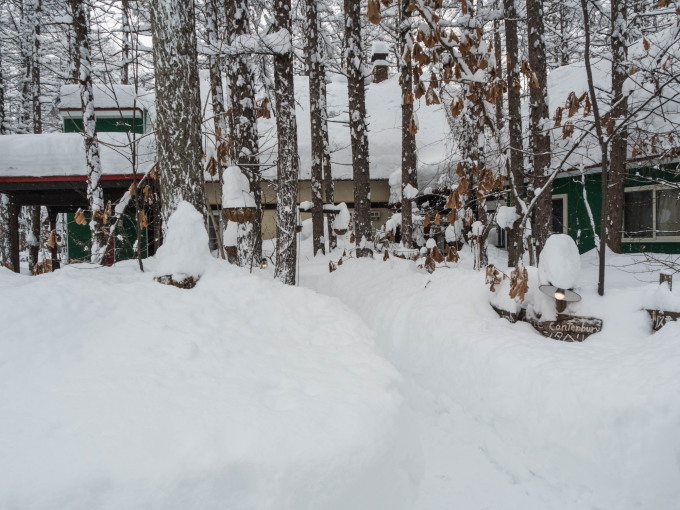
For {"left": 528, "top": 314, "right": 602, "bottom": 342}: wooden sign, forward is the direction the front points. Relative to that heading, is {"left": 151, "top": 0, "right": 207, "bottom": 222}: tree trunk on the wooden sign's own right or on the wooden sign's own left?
on the wooden sign's own right

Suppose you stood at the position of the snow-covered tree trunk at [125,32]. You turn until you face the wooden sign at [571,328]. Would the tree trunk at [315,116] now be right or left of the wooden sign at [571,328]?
left

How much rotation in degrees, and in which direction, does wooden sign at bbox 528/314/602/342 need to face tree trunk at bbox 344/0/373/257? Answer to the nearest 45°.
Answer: approximately 135° to its right

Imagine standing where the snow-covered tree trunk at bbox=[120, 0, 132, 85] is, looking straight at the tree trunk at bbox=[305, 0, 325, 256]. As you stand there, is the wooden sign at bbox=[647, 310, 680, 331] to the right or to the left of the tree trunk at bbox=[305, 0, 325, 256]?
right

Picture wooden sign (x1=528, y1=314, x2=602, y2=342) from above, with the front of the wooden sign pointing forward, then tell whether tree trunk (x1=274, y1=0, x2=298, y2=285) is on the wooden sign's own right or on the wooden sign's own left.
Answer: on the wooden sign's own right

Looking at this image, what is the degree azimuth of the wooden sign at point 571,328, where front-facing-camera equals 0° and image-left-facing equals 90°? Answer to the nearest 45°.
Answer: approximately 0°

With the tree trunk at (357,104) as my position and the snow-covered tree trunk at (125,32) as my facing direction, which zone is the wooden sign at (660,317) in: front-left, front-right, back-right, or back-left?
back-left

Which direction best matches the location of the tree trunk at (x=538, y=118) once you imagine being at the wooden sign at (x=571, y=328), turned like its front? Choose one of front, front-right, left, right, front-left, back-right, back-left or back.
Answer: back

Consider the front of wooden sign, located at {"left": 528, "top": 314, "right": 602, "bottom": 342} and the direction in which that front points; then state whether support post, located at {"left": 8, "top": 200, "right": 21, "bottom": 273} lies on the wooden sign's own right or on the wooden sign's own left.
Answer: on the wooden sign's own right

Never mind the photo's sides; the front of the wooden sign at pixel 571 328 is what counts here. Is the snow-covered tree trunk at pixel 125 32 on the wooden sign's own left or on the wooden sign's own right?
on the wooden sign's own right
